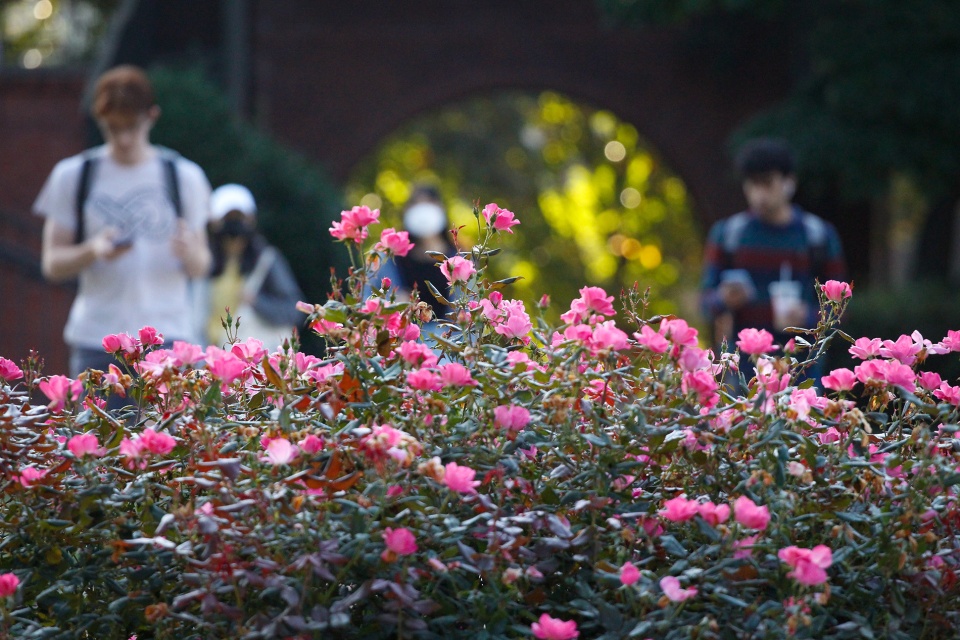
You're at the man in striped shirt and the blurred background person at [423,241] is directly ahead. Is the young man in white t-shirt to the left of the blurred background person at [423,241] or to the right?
left

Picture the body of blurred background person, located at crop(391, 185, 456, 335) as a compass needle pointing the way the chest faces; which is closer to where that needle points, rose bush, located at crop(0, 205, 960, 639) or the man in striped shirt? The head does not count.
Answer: the rose bush

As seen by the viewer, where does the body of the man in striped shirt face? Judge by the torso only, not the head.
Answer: toward the camera

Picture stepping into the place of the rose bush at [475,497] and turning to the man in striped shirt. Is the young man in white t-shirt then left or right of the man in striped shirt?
left

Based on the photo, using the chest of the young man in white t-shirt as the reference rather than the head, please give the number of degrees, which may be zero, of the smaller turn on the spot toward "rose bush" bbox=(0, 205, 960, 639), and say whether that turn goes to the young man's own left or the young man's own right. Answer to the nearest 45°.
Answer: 0° — they already face it

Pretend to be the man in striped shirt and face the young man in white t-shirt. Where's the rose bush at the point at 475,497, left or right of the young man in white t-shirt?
left

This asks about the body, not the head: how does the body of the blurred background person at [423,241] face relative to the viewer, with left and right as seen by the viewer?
facing the viewer

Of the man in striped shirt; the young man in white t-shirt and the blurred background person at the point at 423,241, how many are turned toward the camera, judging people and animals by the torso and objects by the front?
3

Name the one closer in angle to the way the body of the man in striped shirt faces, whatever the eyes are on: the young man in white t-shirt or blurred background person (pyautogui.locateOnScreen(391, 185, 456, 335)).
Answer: the young man in white t-shirt

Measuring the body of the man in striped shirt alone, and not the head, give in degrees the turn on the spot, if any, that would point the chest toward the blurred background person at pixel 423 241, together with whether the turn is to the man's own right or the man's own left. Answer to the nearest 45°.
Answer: approximately 90° to the man's own right

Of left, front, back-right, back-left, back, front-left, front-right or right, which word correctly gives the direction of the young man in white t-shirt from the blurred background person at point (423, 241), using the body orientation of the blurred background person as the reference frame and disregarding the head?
front-right

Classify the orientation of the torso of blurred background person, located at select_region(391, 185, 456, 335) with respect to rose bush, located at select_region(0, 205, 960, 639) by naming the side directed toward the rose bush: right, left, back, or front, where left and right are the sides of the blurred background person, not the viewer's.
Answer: front

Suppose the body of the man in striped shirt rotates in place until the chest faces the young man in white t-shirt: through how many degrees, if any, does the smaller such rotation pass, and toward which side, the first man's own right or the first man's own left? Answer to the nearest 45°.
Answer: approximately 45° to the first man's own right

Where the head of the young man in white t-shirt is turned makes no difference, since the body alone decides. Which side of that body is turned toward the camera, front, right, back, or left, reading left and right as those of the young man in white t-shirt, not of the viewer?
front
